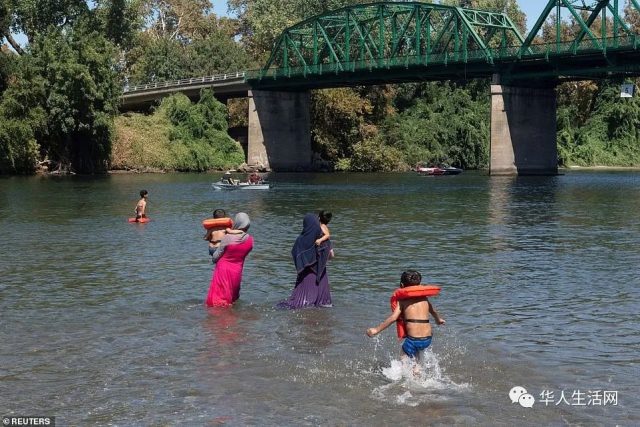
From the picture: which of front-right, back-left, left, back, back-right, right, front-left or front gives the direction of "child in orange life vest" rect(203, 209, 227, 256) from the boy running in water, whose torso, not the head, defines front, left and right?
front-left

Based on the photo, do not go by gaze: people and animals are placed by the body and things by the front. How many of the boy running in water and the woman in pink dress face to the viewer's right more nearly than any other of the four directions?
0

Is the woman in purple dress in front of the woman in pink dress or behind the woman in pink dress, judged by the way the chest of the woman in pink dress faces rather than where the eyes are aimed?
behind

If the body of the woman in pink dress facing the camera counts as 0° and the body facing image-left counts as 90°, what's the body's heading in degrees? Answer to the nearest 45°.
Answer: approximately 135°

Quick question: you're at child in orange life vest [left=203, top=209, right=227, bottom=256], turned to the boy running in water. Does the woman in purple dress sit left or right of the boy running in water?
left

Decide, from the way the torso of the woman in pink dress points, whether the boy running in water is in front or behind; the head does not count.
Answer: behind

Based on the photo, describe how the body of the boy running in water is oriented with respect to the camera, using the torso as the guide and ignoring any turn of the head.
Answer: away from the camera

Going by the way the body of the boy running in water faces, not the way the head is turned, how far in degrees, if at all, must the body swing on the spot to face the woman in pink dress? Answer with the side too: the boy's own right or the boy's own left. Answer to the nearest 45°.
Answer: approximately 45° to the boy's own left

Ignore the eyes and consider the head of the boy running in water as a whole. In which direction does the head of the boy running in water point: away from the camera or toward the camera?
away from the camera
